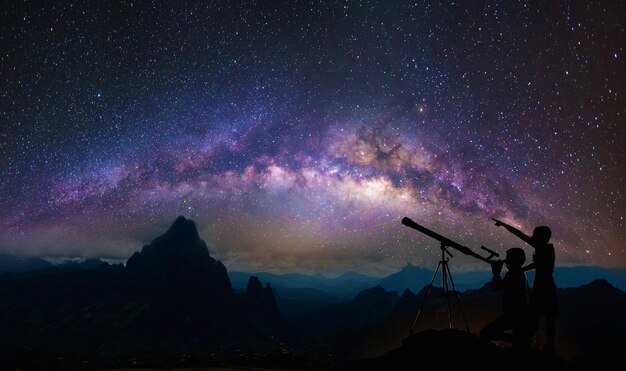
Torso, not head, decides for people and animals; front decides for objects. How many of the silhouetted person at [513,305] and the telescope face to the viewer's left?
2

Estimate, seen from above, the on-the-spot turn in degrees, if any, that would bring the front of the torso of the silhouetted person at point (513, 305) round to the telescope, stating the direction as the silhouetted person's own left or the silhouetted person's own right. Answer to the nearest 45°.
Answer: approximately 45° to the silhouetted person's own right

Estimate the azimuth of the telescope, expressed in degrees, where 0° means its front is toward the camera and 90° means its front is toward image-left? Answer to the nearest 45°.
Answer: approximately 90°

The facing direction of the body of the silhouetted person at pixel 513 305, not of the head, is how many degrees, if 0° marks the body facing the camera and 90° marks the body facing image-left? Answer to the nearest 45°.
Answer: approximately 90°

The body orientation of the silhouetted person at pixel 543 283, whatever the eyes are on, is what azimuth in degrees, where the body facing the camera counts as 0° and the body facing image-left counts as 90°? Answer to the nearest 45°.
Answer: approximately 90°

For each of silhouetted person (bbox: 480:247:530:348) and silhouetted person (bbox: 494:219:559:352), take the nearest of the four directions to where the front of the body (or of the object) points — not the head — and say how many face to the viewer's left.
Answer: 2
